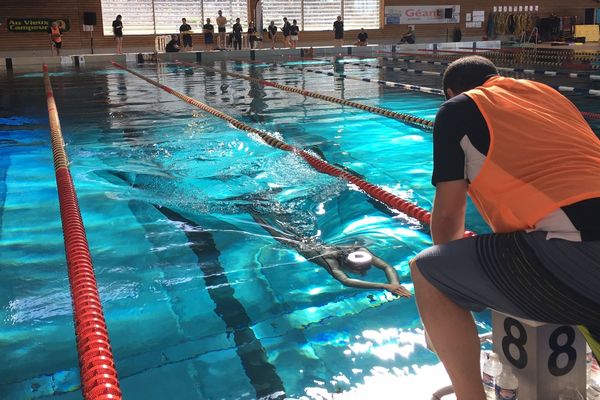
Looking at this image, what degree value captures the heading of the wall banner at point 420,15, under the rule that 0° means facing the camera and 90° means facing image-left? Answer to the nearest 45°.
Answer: approximately 0°

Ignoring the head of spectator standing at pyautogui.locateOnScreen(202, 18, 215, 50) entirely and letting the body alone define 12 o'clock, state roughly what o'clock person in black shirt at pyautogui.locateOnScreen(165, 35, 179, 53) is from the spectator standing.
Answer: The person in black shirt is roughly at 2 o'clock from the spectator standing.

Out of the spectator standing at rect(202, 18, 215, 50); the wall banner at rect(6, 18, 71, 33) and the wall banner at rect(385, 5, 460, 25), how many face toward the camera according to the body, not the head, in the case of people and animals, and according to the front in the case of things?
3

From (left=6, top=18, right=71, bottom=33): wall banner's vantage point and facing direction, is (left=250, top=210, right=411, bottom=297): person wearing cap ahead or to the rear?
ahead

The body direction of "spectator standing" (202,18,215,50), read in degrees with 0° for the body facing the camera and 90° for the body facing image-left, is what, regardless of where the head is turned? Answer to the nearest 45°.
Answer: approximately 0°

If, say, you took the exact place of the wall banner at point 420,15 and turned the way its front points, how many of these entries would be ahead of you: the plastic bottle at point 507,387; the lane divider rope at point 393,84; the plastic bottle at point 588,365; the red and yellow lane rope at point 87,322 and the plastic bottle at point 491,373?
5

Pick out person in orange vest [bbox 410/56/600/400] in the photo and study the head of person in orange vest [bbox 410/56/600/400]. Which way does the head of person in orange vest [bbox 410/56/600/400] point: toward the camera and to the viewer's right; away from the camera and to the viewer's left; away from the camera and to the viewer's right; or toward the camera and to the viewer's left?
away from the camera and to the viewer's left

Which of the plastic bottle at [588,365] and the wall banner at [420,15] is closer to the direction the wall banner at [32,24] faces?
the plastic bottle

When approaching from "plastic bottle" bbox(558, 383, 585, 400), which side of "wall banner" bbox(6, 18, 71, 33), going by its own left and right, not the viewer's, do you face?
front

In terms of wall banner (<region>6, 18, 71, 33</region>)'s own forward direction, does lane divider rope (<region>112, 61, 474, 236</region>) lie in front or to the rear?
in front

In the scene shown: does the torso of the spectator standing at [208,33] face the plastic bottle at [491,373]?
yes
